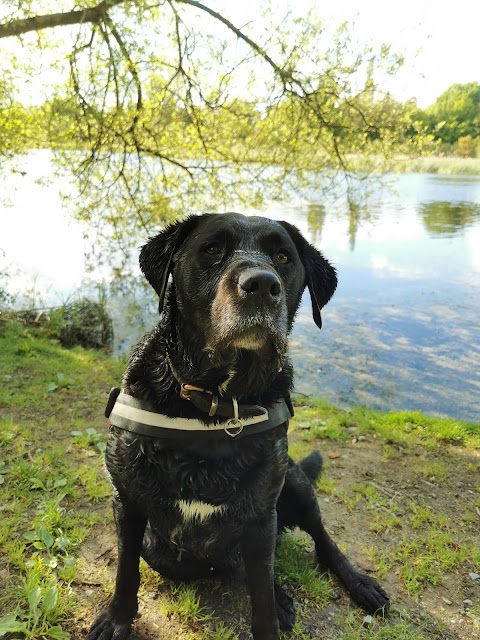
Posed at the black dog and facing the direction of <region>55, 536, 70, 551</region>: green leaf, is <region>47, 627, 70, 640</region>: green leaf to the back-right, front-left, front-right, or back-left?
front-left

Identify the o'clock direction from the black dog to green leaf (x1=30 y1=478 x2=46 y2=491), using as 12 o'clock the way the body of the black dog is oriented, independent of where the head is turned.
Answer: The green leaf is roughly at 4 o'clock from the black dog.

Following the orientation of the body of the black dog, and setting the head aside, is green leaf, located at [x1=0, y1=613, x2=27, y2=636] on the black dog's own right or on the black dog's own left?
on the black dog's own right

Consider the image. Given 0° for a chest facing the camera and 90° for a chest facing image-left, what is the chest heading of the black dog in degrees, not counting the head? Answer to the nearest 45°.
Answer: approximately 0°

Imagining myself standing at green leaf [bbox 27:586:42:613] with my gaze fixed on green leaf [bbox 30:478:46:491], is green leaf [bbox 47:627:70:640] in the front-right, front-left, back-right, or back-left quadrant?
back-right

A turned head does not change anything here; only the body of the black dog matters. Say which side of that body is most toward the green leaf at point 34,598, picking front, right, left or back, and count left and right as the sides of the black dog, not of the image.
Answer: right

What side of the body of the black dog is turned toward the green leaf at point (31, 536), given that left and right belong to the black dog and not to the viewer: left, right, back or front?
right

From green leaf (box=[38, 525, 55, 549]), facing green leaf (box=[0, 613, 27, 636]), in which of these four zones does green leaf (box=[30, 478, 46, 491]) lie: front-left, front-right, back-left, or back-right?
back-right

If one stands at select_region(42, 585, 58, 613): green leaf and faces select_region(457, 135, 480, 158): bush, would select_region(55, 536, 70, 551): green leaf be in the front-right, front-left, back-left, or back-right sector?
front-left

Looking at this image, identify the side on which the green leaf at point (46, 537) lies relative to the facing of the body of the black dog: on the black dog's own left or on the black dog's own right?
on the black dog's own right

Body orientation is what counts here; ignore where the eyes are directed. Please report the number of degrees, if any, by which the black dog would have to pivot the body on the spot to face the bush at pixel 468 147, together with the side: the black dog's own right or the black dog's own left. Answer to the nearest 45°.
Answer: approximately 135° to the black dog's own left
